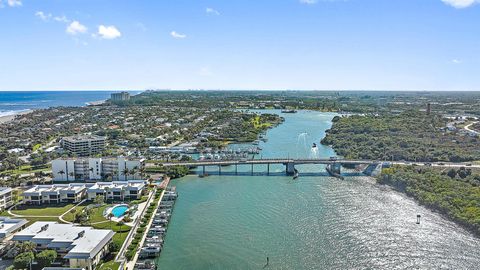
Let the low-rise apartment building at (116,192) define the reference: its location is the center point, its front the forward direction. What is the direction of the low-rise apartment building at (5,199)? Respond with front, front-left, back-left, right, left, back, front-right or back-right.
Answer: right

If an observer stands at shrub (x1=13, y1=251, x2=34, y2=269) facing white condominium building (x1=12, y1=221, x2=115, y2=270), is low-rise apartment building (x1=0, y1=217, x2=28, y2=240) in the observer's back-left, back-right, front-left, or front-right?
front-left

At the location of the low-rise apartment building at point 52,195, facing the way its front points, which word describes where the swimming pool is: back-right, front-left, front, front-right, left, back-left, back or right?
front-left

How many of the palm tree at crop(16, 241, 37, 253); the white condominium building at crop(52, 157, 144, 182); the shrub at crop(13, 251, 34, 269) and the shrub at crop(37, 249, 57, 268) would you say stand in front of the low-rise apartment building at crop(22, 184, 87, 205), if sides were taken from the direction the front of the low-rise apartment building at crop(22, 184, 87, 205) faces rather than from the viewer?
3

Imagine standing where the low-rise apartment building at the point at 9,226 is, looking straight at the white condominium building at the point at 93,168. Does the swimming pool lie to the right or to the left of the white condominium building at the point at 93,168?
right

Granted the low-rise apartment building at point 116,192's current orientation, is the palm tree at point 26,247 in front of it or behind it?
in front

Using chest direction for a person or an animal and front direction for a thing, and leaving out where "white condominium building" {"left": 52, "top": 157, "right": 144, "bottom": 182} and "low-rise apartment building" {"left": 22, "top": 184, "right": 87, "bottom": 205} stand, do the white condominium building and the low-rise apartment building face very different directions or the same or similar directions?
same or similar directions

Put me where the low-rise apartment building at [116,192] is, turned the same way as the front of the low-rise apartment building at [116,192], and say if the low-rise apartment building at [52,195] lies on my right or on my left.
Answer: on my right

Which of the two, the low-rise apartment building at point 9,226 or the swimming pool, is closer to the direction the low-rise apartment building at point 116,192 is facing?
the swimming pool

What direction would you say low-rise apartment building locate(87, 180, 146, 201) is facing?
toward the camera

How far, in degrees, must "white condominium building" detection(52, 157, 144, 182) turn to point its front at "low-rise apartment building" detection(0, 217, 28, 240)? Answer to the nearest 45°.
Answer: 0° — it already faces it

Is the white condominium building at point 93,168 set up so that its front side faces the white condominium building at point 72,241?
yes

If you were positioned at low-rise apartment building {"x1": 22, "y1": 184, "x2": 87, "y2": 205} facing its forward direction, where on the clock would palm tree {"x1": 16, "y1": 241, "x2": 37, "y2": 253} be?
The palm tree is roughly at 12 o'clock from the low-rise apartment building.

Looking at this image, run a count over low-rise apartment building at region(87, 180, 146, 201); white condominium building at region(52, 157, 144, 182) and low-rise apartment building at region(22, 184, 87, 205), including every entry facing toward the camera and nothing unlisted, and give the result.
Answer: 3

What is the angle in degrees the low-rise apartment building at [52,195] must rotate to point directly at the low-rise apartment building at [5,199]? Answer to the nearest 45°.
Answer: approximately 90° to its right

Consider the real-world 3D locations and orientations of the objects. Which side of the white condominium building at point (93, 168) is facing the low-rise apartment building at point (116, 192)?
front

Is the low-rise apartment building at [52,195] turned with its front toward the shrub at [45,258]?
yes

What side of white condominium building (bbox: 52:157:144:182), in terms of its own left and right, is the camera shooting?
front
